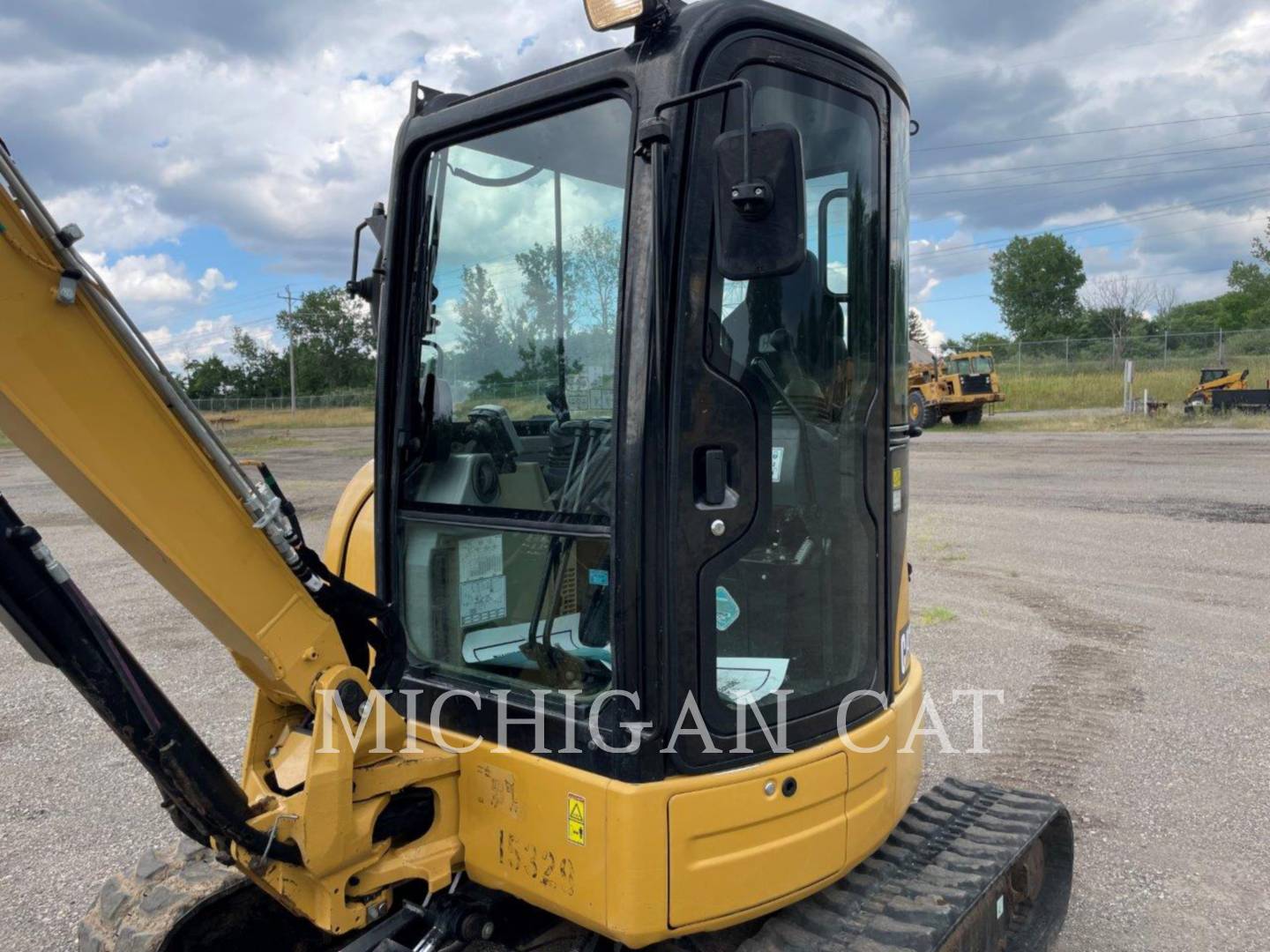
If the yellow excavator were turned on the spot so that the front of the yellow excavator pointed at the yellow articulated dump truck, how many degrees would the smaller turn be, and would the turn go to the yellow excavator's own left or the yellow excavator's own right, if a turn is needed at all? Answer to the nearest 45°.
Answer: approximately 180°

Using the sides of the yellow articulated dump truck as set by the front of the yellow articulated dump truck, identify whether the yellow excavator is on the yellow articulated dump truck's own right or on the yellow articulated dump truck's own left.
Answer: on the yellow articulated dump truck's own right

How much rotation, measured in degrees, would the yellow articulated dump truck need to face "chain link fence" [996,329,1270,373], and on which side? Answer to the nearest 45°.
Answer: approximately 90° to its left

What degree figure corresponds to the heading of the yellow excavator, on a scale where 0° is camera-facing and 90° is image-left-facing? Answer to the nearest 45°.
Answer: approximately 45°

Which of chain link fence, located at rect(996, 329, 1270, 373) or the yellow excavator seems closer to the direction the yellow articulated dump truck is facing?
the yellow excavator

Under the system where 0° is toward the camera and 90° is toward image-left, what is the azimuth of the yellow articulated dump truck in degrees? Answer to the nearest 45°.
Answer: approximately 315°

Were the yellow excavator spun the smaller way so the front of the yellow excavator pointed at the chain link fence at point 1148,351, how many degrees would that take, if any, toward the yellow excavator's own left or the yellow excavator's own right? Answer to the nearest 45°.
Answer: approximately 180°

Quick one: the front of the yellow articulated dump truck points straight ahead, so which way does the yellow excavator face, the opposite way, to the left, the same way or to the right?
to the right
